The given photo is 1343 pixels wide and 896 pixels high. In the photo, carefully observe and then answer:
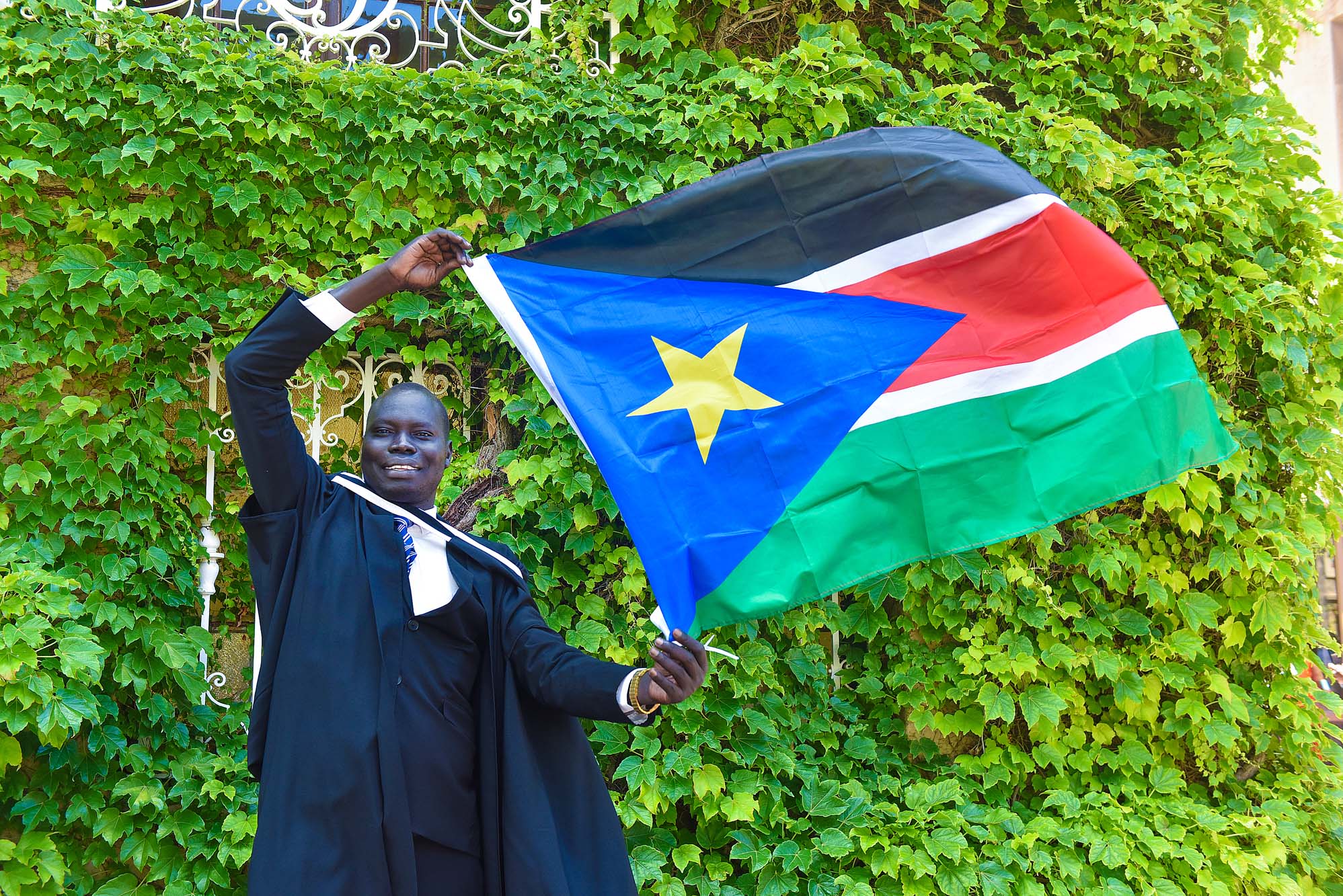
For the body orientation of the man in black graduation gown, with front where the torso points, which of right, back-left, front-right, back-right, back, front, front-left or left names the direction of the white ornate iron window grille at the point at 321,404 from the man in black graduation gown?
back

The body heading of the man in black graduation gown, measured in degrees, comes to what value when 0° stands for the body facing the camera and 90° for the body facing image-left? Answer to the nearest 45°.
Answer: approximately 0°

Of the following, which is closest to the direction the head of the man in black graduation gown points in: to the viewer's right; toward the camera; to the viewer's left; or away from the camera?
toward the camera
